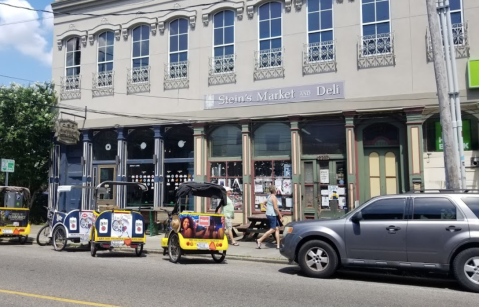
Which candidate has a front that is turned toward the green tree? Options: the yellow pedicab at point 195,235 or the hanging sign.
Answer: the yellow pedicab

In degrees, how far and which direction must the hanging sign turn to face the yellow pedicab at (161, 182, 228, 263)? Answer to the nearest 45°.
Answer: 0° — it already faces it

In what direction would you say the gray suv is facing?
to the viewer's left

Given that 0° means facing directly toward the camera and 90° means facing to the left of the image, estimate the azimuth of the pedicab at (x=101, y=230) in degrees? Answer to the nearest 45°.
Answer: approximately 135°

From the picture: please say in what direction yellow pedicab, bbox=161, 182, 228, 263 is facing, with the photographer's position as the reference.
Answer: facing away from the viewer and to the left of the viewer

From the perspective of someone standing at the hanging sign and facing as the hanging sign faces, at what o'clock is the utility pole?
The utility pole is roughly at 11 o'clock from the hanging sign.
